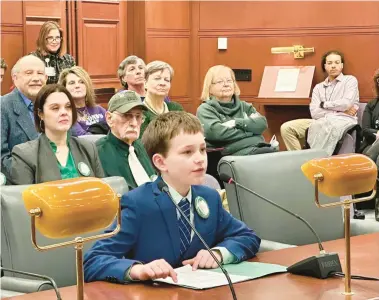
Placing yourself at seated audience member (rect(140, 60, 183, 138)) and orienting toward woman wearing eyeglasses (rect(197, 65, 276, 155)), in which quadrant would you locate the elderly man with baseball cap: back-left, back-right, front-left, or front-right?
back-right

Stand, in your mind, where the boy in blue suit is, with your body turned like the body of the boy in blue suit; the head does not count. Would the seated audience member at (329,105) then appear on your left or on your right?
on your left

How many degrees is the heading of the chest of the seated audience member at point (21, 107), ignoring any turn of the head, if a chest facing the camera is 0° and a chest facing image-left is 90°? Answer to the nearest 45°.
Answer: approximately 315°

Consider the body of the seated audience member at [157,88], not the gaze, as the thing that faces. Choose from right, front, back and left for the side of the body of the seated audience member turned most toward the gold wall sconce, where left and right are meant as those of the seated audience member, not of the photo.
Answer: left
